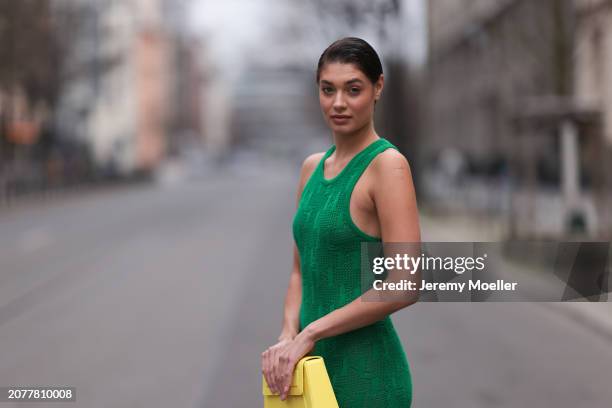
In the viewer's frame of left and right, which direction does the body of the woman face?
facing the viewer and to the left of the viewer

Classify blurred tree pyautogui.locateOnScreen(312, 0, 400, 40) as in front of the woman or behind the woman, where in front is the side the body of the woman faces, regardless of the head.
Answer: behind

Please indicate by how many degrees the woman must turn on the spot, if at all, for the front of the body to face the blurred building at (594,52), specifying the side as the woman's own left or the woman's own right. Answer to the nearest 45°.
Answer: approximately 135° to the woman's own right

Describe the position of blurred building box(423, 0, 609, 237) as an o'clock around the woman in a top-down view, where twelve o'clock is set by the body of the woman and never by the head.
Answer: The blurred building is roughly at 5 o'clock from the woman.
